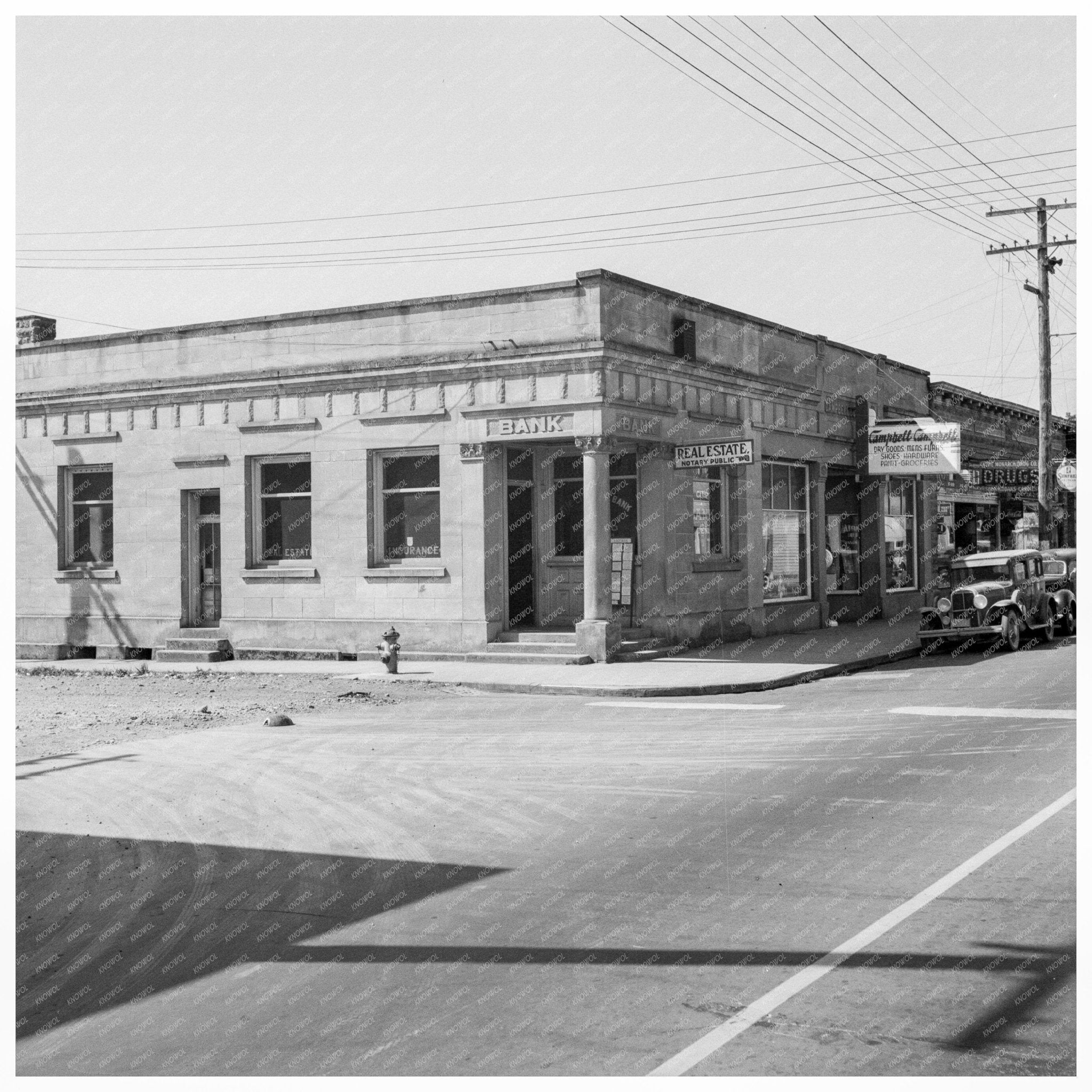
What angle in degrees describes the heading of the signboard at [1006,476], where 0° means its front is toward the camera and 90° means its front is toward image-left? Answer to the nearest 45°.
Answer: approximately 0°

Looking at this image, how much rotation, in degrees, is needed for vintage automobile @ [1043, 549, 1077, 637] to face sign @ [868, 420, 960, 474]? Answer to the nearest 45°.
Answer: approximately 90° to its right

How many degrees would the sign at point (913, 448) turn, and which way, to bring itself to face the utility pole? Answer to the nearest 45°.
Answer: approximately 135° to its left

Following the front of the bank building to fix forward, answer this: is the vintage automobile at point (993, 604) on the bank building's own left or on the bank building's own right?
on the bank building's own left

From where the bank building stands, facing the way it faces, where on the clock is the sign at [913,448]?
The sign is roughly at 8 o'clock from the bank building.

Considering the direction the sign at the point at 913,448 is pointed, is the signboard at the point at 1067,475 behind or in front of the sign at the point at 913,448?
behind

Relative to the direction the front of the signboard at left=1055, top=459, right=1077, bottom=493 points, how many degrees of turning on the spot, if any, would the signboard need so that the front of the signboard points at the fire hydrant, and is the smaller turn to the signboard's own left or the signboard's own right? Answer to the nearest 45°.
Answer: approximately 45° to the signboard's own right

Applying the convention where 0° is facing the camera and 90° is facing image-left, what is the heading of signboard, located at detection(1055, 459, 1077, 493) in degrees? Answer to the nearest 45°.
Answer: approximately 0°

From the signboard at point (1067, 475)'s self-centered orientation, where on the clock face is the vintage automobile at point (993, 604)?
The vintage automobile is roughly at 12 o'clock from the signboard.
